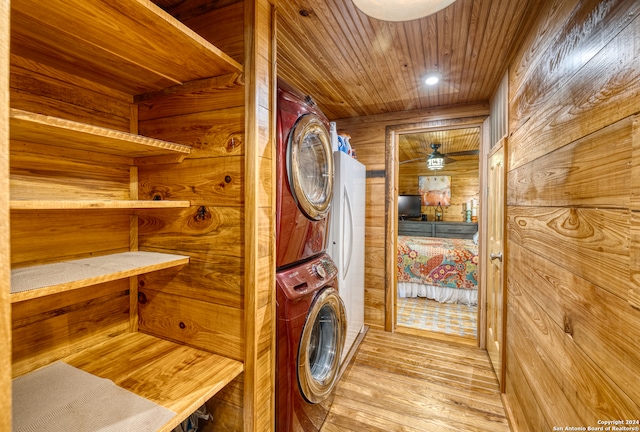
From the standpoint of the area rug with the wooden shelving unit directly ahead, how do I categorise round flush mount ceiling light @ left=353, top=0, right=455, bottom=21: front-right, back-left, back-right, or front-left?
front-left

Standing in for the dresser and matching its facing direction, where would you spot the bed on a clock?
The bed is roughly at 12 o'clock from the dresser.

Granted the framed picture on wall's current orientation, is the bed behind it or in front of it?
in front

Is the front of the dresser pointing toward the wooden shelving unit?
yes

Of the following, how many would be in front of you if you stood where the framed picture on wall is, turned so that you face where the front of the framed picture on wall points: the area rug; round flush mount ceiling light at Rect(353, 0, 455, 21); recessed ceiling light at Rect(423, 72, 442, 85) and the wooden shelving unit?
4

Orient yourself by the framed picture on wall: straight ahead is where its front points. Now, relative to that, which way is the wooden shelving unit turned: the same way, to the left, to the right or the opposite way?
to the left

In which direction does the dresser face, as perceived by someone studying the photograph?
facing the viewer

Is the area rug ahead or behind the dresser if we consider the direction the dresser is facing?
ahead

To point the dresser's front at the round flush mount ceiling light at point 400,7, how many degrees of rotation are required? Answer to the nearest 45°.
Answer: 0° — it already faces it

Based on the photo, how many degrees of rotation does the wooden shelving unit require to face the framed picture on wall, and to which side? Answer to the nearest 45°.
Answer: approximately 90° to its left

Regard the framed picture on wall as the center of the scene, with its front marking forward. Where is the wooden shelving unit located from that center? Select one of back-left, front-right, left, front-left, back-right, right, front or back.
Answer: front

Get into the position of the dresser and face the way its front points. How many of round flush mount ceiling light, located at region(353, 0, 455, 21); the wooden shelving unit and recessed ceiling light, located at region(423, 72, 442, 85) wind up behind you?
0

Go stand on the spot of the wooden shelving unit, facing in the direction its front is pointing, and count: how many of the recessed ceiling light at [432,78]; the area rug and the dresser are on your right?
0

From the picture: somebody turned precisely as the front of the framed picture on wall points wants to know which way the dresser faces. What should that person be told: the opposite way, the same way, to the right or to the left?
the same way

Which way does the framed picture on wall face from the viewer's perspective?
toward the camera

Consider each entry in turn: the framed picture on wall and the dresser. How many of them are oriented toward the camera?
2

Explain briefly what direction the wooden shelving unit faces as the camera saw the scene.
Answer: facing the viewer and to the right of the viewer

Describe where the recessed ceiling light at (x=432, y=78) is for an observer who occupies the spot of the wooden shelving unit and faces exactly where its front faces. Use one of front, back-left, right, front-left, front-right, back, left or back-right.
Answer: front-left
